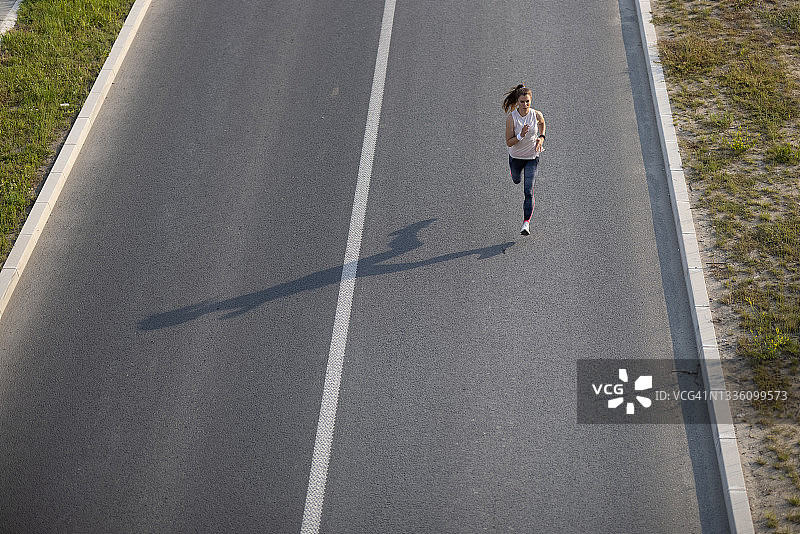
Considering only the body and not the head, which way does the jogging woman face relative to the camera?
toward the camera

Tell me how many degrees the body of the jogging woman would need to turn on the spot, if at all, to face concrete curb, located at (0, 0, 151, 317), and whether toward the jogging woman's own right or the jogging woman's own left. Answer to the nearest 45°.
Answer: approximately 90° to the jogging woman's own right

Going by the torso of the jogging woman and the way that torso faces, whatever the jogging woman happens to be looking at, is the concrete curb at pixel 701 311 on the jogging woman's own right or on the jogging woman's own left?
on the jogging woman's own left
